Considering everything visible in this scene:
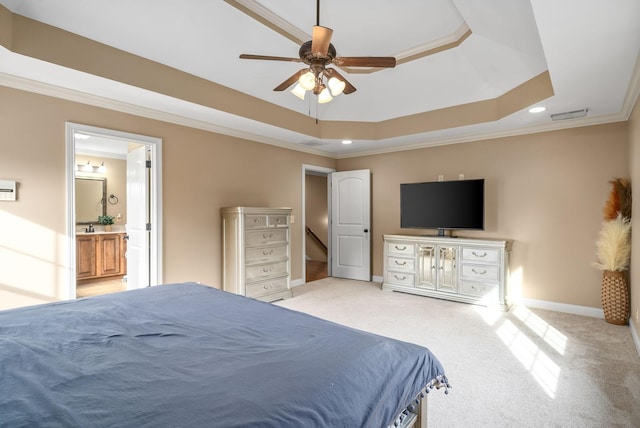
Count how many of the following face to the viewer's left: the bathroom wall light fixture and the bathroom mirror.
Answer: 0

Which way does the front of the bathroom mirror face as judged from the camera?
facing the viewer and to the right of the viewer

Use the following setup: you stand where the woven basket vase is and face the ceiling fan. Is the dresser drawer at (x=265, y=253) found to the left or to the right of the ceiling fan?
right

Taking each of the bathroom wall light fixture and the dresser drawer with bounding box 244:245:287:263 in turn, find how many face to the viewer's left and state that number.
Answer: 0

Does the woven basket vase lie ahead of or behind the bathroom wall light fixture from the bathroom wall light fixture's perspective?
ahead

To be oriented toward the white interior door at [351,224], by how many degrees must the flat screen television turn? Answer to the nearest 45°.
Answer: approximately 45° to its right

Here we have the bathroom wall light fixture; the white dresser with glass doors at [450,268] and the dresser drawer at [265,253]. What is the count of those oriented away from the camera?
0

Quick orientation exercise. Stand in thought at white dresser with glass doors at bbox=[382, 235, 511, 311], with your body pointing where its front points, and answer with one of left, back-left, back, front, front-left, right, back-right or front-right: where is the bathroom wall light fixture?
front-right

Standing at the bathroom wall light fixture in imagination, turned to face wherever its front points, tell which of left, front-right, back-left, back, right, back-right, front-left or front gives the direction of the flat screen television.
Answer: front

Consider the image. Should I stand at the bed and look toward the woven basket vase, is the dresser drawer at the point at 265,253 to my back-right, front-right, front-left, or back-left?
front-left

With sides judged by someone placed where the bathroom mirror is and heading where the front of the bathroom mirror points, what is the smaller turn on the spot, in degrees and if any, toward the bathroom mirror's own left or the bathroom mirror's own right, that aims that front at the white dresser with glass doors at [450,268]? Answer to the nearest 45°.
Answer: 0° — it already faces it

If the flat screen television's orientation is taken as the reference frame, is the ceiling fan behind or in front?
in front

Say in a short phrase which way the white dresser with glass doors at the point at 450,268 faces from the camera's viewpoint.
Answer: facing the viewer and to the left of the viewer

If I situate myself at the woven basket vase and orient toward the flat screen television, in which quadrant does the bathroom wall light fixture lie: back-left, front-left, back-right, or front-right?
front-left

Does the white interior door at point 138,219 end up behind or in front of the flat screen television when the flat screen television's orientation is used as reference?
in front

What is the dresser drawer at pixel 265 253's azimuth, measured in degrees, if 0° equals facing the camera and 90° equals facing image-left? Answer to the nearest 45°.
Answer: approximately 315°
